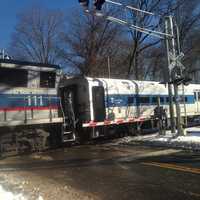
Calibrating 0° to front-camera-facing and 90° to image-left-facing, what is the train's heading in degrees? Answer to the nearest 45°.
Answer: approximately 45°
